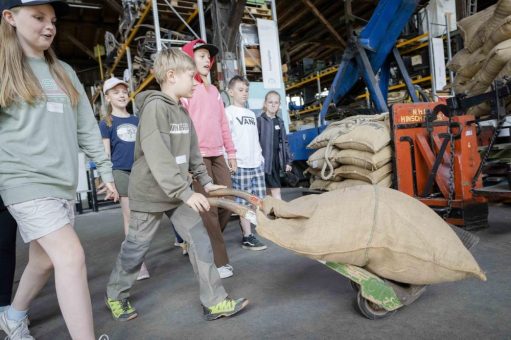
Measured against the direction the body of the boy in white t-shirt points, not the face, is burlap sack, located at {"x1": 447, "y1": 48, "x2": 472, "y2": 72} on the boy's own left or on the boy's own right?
on the boy's own left

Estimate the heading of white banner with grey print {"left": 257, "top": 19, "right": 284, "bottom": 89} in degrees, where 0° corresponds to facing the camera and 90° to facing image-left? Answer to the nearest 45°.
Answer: approximately 0°

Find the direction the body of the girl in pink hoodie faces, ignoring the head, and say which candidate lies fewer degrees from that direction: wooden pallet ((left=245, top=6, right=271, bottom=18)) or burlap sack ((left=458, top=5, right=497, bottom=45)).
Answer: the burlap sack

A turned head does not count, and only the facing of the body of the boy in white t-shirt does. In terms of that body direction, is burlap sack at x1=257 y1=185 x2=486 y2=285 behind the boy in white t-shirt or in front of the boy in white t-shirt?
in front

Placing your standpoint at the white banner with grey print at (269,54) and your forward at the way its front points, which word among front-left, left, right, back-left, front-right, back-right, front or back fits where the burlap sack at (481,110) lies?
front-left

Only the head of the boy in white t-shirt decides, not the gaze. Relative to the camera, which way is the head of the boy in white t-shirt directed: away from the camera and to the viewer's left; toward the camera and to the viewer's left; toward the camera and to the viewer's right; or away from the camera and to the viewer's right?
toward the camera and to the viewer's right

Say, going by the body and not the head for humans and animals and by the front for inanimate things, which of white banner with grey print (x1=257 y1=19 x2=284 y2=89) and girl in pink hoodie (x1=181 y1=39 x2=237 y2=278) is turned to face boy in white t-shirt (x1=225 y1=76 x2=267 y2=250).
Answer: the white banner with grey print

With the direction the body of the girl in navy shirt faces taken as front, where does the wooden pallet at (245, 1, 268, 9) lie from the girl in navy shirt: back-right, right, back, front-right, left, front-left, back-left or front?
left

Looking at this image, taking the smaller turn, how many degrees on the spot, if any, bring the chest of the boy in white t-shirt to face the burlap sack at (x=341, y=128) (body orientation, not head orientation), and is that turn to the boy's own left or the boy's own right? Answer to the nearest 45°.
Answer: approximately 90° to the boy's own left

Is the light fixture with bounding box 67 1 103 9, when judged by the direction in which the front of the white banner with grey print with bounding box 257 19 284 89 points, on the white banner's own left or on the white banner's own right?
on the white banner's own right
